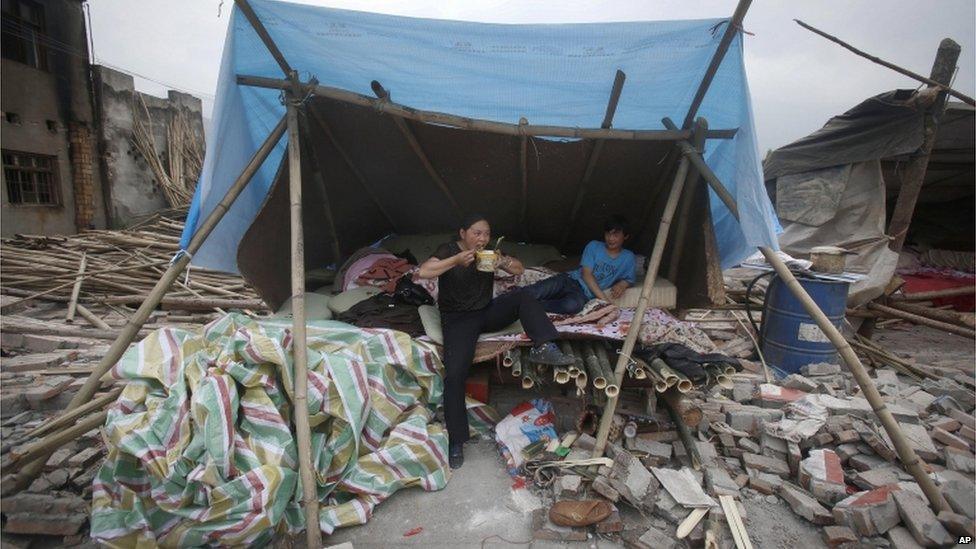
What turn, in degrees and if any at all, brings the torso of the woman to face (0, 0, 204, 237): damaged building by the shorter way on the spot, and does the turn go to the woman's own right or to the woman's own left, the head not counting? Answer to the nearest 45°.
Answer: approximately 180°

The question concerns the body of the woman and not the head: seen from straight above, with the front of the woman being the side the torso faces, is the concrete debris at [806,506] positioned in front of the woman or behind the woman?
in front

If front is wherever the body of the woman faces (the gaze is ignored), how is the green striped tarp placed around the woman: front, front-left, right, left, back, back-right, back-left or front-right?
right

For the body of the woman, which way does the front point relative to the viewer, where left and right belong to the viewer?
facing the viewer and to the right of the viewer
